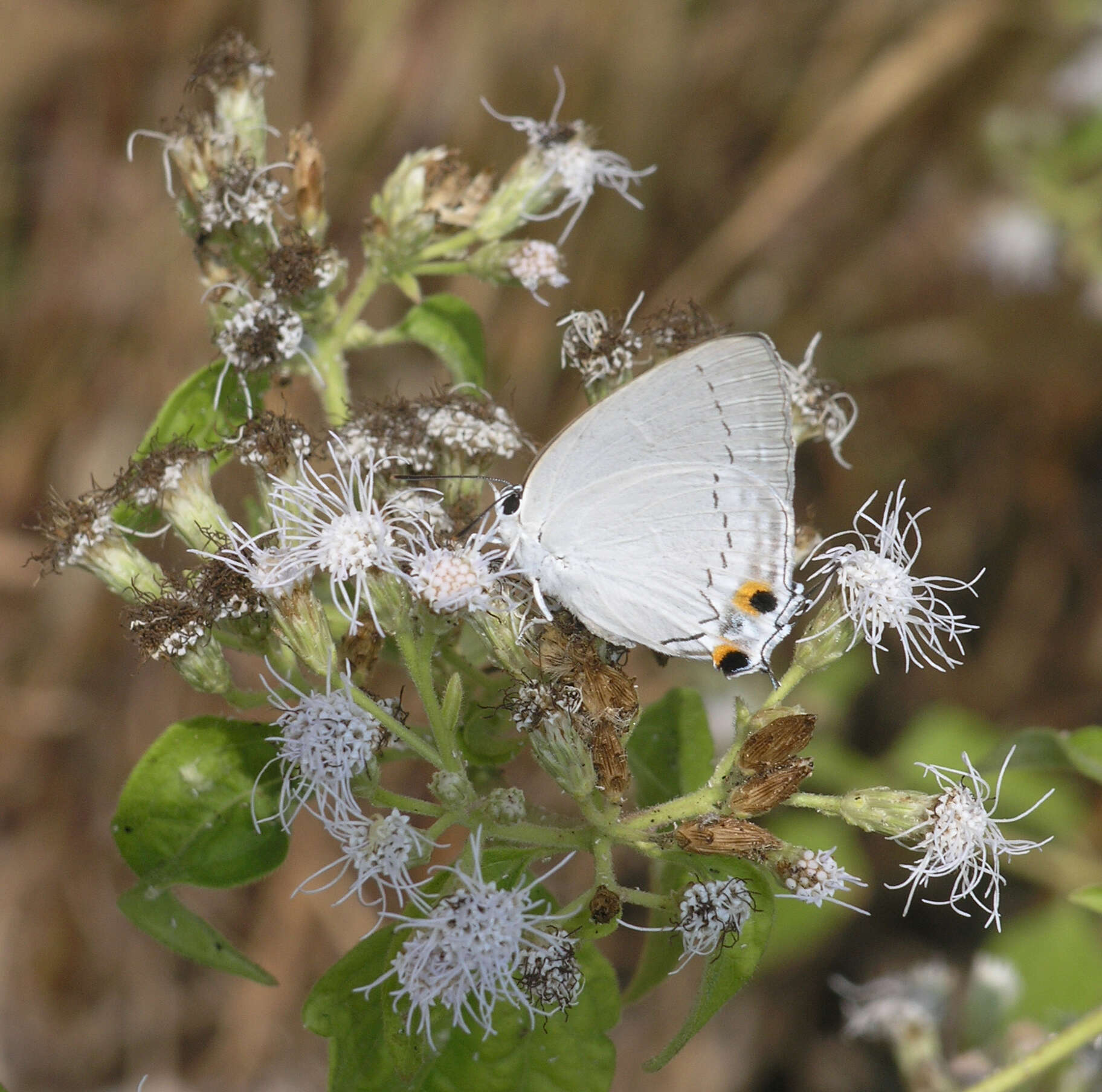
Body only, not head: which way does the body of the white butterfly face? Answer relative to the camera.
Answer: to the viewer's left

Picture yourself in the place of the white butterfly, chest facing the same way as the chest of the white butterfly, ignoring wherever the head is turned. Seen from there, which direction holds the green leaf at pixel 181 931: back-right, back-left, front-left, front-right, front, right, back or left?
front-left

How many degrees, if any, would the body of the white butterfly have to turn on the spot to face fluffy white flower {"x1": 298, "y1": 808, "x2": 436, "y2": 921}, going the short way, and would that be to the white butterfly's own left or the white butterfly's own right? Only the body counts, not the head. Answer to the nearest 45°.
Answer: approximately 45° to the white butterfly's own left

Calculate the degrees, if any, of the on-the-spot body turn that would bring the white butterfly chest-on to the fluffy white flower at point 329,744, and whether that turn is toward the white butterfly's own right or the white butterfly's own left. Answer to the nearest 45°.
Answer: approximately 45° to the white butterfly's own left

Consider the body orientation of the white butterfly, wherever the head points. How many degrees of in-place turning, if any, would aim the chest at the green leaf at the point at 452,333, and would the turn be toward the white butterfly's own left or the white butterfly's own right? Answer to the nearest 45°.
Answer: approximately 45° to the white butterfly's own right

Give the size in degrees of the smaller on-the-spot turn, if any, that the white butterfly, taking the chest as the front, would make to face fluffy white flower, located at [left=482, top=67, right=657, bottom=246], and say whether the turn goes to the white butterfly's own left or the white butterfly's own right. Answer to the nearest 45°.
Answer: approximately 90° to the white butterfly's own right
